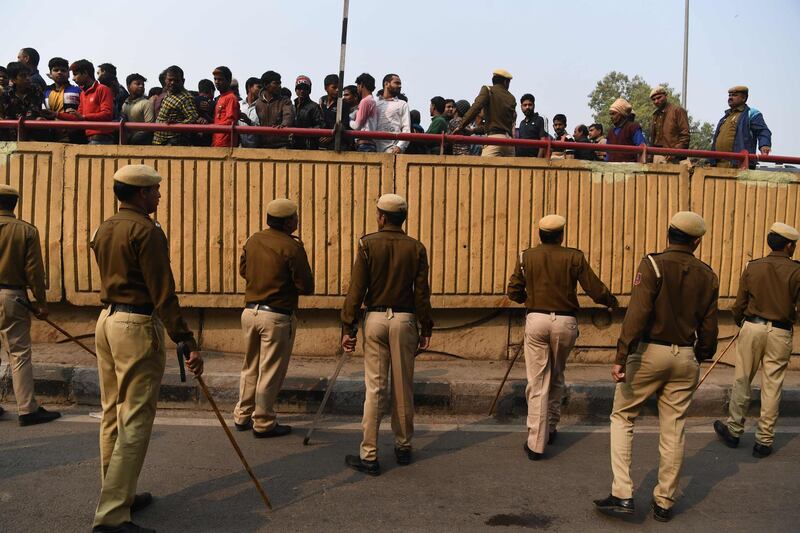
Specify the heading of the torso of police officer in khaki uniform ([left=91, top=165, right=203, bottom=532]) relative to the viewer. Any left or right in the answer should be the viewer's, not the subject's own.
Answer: facing away from the viewer and to the right of the viewer

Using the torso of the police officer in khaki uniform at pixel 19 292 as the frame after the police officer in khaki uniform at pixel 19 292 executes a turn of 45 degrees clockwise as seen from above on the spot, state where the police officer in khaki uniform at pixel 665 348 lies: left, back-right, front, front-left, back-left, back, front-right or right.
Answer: front-right

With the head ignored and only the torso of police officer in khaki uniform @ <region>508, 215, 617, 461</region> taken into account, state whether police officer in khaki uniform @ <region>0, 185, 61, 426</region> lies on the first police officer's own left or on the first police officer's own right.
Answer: on the first police officer's own left

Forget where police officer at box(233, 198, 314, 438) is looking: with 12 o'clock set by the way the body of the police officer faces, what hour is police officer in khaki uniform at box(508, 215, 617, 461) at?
The police officer in khaki uniform is roughly at 2 o'clock from the police officer.

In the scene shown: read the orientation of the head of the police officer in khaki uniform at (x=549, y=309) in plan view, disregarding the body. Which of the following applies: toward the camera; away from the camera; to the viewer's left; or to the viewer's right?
away from the camera

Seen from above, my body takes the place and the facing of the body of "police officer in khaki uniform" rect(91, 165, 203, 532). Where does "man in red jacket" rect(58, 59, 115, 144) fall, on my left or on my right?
on my left

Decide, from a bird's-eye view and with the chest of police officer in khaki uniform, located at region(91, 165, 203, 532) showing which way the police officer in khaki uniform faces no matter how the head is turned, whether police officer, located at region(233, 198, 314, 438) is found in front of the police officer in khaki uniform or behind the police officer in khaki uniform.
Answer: in front

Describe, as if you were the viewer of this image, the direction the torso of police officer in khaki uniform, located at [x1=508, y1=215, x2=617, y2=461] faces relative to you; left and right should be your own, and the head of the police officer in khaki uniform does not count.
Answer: facing away from the viewer

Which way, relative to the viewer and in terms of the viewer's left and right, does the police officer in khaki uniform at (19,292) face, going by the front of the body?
facing away from the viewer and to the right of the viewer

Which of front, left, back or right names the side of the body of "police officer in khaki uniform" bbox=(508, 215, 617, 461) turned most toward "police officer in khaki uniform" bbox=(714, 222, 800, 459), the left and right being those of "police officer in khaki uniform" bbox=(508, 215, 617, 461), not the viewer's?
right

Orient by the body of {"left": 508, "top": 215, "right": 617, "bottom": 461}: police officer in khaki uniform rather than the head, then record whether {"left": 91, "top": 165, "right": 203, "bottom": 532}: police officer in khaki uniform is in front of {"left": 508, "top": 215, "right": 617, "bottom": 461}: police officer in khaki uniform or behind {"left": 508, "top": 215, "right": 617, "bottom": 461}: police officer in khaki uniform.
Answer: behind

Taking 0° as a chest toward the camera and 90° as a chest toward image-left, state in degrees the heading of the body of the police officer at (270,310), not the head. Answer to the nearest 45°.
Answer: approximately 225°

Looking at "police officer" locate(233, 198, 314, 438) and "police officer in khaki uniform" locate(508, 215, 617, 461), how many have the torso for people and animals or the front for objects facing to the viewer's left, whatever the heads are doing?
0

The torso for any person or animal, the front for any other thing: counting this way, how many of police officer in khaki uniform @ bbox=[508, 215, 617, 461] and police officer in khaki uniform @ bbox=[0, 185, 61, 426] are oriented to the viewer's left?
0
